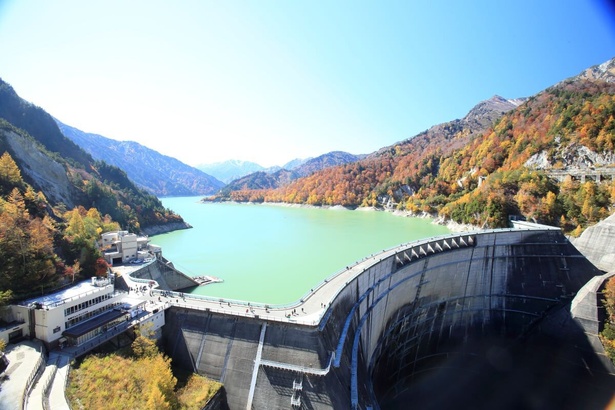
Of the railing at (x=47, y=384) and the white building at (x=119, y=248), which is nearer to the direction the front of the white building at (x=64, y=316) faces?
the railing

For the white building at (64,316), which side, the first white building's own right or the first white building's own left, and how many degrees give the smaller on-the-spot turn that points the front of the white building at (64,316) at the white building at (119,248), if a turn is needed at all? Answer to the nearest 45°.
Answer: approximately 135° to the first white building's own left

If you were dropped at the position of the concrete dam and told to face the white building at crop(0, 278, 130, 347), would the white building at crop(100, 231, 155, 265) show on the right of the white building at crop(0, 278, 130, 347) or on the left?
right

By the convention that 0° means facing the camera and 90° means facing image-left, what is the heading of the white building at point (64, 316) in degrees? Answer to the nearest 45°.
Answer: approximately 315°

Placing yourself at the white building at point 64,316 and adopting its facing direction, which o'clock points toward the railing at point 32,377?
The railing is roughly at 2 o'clock from the white building.

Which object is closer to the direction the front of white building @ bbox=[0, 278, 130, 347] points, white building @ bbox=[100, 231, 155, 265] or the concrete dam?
the concrete dam

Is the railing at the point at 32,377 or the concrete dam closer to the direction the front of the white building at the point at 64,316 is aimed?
the concrete dam

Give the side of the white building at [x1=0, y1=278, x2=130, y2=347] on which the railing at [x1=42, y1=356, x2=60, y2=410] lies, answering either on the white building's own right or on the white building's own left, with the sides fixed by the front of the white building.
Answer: on the white building's own right
